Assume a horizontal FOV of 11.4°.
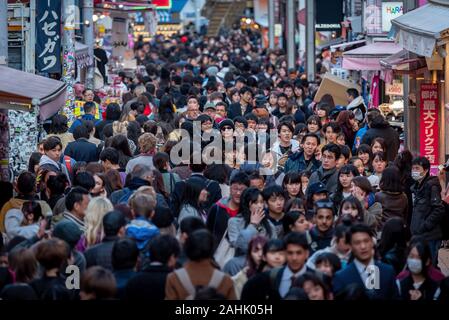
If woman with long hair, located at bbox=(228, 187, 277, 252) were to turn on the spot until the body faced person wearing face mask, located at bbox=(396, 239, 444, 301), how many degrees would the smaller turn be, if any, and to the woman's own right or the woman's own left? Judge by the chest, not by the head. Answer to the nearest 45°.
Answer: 0° — they already face them

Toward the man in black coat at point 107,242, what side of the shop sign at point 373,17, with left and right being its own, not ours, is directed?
front

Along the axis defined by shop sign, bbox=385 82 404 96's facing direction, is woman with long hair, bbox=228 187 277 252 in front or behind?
in front

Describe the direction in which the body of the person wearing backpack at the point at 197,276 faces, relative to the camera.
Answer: away from the camera

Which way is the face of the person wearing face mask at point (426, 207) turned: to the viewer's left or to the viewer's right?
to the viewer's left

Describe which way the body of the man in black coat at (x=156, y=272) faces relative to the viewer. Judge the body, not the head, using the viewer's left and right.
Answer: facing away from the viewer and to the right of the viewer

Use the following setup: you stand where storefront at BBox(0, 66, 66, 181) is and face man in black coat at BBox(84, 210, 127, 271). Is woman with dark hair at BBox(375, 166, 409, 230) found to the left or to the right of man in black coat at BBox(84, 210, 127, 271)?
left

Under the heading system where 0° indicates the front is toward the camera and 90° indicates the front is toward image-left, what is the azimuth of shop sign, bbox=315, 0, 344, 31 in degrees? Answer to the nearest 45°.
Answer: approximately 0°

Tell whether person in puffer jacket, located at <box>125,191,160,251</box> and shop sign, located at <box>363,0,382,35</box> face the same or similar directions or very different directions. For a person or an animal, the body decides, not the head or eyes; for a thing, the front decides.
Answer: very different directions

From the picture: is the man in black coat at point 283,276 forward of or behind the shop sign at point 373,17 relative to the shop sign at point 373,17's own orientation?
forward

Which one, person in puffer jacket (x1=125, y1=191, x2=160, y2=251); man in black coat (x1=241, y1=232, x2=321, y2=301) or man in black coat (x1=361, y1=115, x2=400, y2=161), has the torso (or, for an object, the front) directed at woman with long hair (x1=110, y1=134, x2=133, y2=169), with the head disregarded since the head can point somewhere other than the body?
the person in puffer jacket
